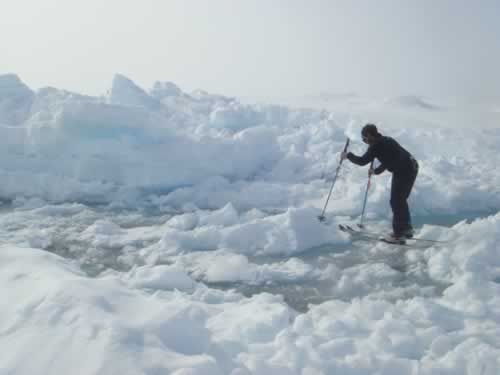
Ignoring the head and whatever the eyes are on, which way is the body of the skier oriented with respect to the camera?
to the viewer's left
